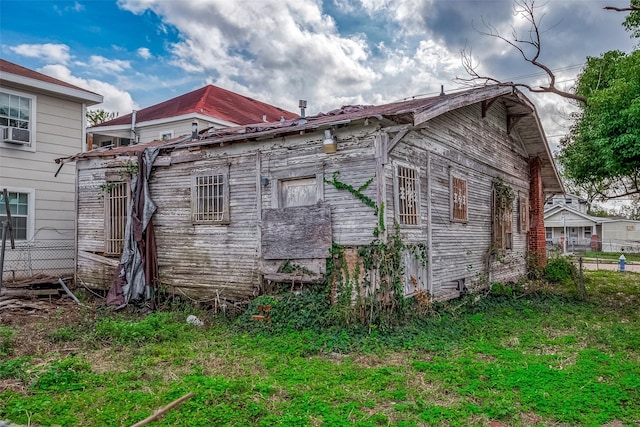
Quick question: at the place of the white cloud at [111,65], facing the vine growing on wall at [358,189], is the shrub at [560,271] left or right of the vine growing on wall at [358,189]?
left

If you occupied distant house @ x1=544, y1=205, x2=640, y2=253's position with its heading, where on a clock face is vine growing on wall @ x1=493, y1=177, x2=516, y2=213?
The vine growing on wall is roughly at 12 o'clock from the distant house.

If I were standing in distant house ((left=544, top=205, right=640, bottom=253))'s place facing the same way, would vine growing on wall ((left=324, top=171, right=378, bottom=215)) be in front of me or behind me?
in front

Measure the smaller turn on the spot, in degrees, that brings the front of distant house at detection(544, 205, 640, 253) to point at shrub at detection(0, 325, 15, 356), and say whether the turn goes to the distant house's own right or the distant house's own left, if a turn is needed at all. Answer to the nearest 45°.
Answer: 0° — it already faces it

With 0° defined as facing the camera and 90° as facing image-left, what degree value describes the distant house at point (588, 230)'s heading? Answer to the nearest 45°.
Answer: approximately 0°

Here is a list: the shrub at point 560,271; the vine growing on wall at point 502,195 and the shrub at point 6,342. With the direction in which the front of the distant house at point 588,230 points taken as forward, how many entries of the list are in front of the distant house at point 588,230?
3

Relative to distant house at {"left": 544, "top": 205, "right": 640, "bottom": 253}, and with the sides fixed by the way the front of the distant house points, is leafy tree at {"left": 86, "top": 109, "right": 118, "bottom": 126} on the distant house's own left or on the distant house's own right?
on the distant house's own right
